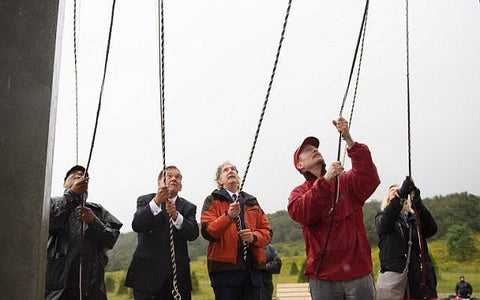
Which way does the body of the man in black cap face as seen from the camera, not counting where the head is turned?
toward the camera

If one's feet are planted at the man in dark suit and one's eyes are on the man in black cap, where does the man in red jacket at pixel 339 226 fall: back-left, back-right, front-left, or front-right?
back-left

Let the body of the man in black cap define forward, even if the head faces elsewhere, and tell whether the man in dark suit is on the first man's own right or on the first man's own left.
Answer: on the first man's own left

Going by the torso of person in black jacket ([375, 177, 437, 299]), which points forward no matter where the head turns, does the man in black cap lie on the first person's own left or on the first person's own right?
on the first person's own right

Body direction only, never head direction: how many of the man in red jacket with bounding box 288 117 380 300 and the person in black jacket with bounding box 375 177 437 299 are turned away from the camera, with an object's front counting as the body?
0

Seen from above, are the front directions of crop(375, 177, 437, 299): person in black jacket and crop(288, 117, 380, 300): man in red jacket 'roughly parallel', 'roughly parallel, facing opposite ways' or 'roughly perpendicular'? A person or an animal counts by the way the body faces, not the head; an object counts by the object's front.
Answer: roughly parallel

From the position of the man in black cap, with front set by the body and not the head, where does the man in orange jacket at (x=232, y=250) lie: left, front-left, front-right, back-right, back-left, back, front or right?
left

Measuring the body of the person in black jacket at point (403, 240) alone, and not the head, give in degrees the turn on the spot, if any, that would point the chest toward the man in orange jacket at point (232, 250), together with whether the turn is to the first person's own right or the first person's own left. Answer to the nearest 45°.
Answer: approximately 90° to the first person's own right

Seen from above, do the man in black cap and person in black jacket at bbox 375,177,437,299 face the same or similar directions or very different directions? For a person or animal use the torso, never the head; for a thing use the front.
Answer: same or similar directions

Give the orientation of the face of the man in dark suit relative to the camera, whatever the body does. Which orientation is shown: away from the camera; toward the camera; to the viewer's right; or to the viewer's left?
toward the camera

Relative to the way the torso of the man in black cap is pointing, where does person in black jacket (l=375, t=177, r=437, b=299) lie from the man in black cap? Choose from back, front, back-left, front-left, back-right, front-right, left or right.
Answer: left
